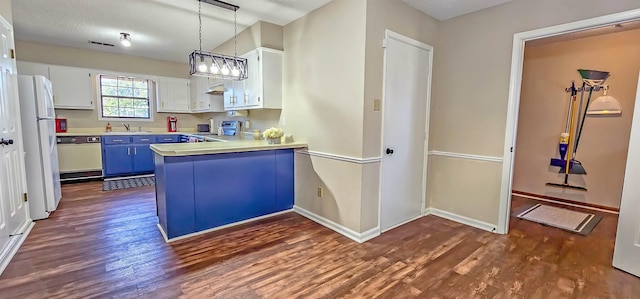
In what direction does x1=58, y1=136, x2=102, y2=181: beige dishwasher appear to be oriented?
toward the camera

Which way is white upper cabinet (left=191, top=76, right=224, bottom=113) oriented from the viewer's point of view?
toward the camera

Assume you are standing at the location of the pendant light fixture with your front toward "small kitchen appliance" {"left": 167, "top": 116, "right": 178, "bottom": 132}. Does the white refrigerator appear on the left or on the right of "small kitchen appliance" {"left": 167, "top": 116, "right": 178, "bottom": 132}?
left

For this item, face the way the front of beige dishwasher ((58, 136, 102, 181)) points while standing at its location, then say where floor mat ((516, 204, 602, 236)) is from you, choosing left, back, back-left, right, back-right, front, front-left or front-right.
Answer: front-left

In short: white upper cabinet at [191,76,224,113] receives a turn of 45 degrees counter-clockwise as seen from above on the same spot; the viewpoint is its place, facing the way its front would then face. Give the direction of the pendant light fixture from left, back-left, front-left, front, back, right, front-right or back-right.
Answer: front-right

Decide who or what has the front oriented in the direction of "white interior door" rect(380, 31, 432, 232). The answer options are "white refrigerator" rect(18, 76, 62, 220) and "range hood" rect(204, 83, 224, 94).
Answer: the white refrigerator
